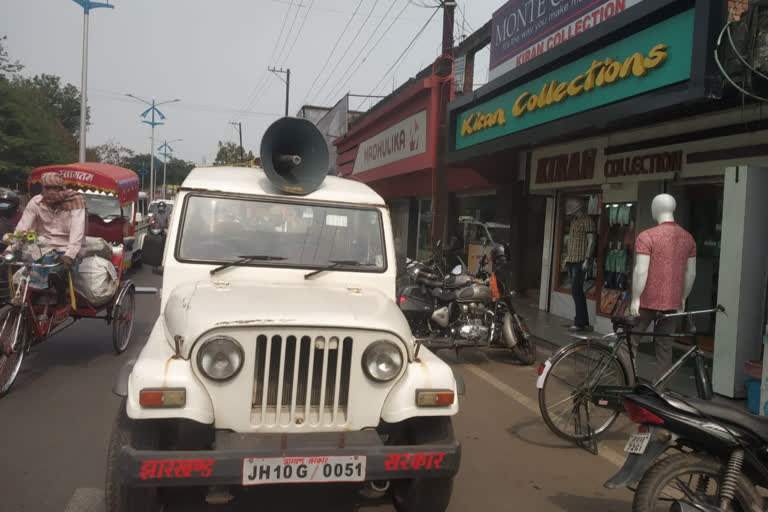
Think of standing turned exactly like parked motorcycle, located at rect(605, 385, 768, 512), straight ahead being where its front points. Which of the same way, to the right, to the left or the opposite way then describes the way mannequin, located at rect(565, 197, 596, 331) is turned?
the opposite way

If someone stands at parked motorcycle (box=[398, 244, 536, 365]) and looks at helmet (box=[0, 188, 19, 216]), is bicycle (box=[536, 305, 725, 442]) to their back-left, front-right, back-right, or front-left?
back-left

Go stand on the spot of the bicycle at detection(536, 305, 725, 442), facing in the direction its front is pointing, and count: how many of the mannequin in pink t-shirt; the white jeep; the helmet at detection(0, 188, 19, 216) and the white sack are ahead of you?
1

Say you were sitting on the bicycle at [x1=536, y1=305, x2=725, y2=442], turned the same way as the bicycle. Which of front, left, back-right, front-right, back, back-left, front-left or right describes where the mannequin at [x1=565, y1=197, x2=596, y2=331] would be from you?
front-left

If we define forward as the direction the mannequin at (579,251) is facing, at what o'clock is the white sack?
The white sack is roughly at 12 o'clock from the mannequin.

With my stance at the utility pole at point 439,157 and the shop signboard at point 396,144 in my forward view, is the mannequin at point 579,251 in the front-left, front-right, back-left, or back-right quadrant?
back-right

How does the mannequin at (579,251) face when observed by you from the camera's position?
facing the viewer and to the left of the viewer

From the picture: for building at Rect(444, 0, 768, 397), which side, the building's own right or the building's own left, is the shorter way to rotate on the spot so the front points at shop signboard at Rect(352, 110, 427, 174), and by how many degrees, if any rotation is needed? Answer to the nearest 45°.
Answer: approximately 90° to the building's own right

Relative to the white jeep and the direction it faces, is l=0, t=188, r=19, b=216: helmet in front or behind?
behind

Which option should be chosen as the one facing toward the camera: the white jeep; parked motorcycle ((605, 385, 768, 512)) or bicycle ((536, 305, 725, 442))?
the white jeep

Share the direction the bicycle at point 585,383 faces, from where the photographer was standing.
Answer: facing away from the viewer and to the right of the viewer

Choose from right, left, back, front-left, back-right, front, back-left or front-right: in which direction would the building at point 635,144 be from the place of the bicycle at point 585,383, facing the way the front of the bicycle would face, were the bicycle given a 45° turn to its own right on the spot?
left

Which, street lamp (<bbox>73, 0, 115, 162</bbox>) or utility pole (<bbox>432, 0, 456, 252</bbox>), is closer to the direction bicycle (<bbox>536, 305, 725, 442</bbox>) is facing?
the utility pole

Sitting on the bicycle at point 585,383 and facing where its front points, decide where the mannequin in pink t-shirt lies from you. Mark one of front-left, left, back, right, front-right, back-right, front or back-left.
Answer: front

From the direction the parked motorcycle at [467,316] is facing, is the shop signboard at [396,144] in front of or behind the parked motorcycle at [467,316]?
behind

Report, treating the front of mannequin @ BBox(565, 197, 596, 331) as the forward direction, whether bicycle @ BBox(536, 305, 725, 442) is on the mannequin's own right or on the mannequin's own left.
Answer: on the mannequin's own left

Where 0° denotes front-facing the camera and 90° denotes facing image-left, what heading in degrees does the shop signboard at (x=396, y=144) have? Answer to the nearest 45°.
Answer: approximately 45°

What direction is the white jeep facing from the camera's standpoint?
toward the camera
